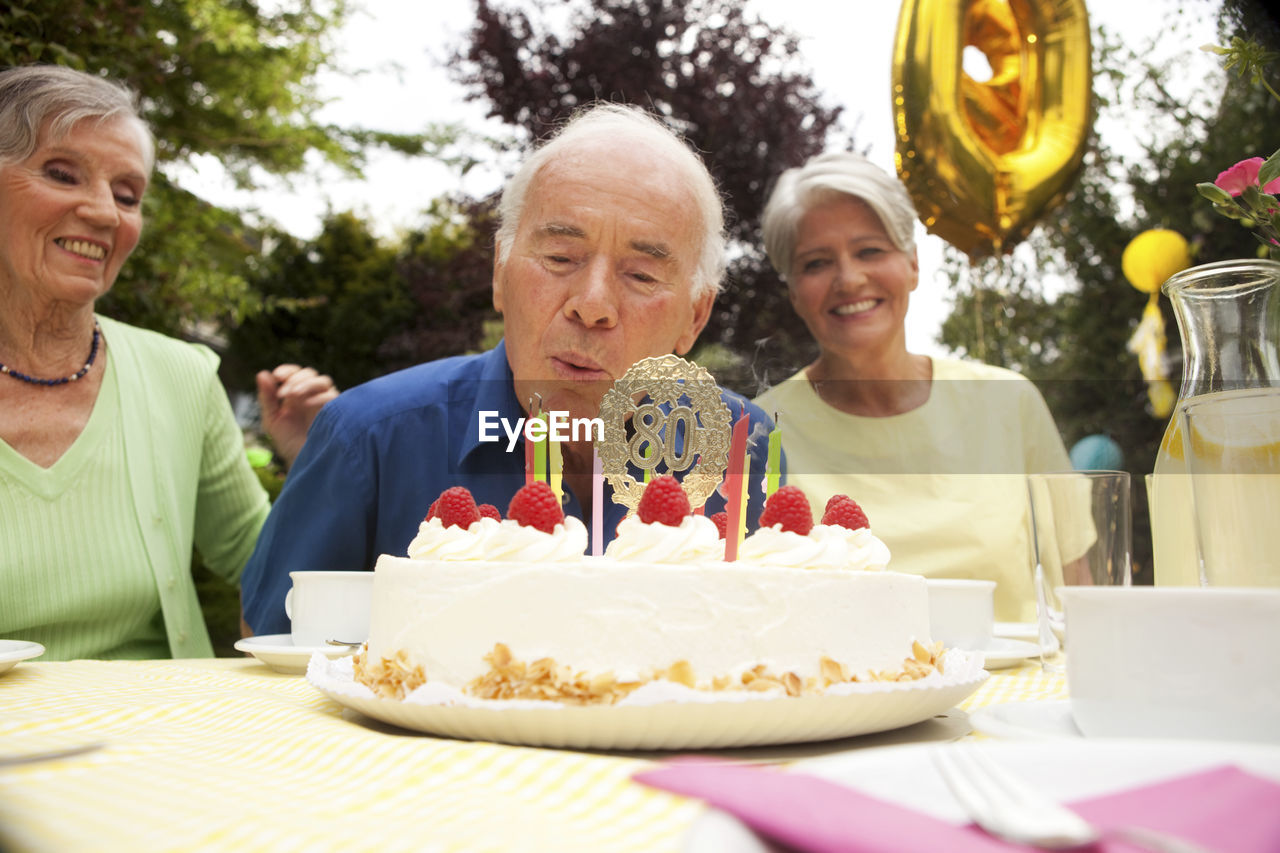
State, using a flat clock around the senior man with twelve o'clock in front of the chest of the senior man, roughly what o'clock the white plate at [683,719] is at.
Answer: The white plate is roughly at 12 o'clock from the senior man.

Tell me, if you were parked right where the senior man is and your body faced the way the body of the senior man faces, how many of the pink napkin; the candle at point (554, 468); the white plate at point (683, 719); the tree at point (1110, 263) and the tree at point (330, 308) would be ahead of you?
3

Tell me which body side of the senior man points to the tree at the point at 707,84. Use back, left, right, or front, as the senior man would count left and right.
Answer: back

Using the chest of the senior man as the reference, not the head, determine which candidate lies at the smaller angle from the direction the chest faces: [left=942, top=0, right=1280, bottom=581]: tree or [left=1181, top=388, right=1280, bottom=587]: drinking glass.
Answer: the drinking glass

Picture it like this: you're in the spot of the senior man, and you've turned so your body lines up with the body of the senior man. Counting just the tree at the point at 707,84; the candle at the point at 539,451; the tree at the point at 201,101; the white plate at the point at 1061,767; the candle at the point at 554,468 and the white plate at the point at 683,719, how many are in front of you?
4

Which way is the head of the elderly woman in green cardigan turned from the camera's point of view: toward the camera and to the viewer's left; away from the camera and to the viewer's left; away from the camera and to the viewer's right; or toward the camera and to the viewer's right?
toward the camera and to the viewer's right

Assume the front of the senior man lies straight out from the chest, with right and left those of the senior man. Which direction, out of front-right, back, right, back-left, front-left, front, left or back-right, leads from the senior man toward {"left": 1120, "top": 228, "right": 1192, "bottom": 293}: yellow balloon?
back-left

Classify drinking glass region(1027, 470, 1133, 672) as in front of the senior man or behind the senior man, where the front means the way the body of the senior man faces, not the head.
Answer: in front

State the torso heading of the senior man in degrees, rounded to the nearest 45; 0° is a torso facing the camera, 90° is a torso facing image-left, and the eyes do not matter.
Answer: approximately 0°

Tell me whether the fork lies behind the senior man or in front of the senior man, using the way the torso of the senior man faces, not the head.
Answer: in front

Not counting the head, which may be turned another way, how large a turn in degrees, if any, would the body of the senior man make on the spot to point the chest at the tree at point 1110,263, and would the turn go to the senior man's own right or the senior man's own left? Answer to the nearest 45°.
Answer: approximately 135° to the senior man's own left

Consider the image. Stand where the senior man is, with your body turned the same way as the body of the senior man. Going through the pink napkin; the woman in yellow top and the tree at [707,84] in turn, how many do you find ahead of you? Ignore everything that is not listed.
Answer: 1

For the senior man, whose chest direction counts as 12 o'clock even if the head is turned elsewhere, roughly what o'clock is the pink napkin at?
The pink napkin is roughly at 12 o'clock from the senior man.

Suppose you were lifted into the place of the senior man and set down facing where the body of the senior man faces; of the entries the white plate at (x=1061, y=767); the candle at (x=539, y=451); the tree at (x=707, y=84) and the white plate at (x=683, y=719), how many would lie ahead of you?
3

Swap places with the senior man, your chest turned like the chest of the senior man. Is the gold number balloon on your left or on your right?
on your left

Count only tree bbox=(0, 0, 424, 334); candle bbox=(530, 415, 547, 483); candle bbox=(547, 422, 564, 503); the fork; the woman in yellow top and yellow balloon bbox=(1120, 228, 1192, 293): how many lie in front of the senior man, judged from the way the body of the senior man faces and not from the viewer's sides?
3
